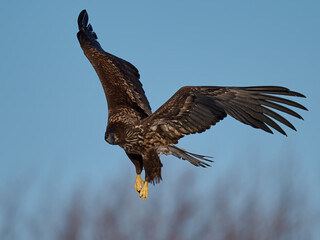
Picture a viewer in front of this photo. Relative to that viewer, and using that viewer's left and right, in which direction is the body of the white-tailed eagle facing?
facing the viewer and to the left of the viewer
